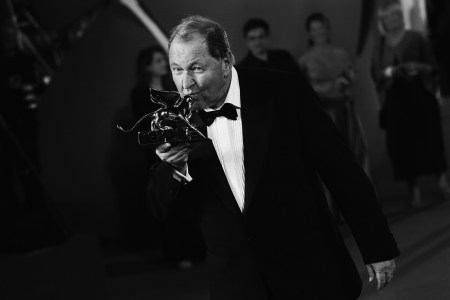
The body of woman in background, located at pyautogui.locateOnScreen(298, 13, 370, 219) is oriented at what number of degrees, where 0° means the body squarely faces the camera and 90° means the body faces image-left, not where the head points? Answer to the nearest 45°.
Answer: approximately 0°

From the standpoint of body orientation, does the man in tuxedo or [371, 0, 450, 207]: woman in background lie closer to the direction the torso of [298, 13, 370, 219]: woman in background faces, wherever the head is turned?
the man in tuxedo

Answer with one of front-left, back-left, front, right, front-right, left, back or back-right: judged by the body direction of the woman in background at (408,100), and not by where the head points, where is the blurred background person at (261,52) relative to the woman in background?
front-right

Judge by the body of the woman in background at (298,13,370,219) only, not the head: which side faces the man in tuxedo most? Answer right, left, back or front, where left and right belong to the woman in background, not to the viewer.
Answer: front

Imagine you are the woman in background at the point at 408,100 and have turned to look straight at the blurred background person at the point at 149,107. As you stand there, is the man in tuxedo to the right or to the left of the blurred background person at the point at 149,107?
left

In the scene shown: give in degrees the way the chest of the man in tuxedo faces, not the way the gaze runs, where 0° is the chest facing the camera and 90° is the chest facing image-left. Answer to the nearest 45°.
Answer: approximately 45°

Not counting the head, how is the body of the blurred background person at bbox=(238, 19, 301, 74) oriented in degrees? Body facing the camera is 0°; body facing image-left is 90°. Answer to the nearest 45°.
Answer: approximately 0°

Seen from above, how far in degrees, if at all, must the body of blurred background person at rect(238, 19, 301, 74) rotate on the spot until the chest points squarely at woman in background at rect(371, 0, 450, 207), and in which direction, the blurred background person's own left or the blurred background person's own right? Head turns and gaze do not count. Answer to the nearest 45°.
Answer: approximately 135° to the blurred background person's own left
